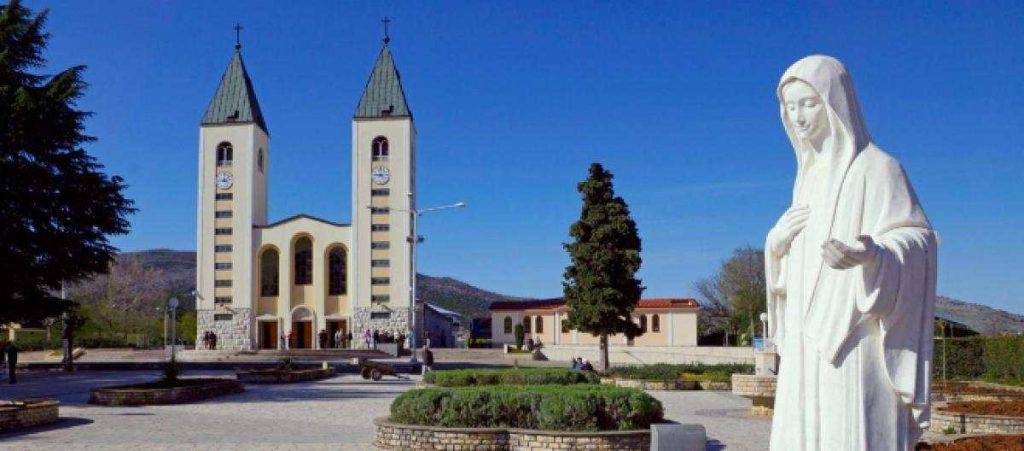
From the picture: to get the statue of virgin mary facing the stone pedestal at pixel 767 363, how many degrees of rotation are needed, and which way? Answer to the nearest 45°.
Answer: approximately 135° to its right

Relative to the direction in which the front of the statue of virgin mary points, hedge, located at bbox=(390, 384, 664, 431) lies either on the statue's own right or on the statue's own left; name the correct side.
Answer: on the statue's own right

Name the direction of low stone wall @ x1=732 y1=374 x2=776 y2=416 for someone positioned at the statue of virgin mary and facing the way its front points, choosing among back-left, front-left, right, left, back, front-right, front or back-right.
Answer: back-right

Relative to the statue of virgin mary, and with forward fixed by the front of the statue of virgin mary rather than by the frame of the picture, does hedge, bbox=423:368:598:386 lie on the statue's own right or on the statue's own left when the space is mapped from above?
on the statue's own right

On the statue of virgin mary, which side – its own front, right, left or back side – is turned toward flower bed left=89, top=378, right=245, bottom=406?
right

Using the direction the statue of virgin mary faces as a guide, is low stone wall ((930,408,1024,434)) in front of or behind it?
behind

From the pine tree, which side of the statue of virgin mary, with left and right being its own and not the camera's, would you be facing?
right

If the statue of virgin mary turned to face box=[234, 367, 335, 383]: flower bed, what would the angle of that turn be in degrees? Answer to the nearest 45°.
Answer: approximately 90° to its right

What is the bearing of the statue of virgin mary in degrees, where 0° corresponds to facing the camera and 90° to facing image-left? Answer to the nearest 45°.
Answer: approximately 45°

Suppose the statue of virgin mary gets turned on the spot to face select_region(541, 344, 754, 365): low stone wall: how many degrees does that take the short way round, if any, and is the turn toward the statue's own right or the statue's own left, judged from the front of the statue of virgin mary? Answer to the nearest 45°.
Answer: approximately 135° to the statue's own right

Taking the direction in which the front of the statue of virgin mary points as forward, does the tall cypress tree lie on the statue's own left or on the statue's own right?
on the statue's own right
